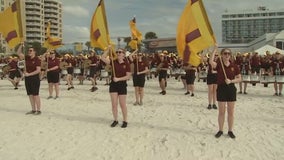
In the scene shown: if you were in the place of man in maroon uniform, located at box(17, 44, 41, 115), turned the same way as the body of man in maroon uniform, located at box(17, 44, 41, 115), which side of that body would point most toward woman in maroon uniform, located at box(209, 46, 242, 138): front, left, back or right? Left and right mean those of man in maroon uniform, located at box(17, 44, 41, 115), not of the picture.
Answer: left

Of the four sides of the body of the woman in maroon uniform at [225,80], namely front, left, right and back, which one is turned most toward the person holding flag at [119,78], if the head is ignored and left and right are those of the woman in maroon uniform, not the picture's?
right

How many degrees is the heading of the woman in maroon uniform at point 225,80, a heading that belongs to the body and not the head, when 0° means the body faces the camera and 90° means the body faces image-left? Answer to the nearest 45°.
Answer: approximately 0°

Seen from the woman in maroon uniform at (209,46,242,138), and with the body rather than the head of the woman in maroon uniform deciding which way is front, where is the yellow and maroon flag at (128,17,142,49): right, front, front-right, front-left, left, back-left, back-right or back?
back-right

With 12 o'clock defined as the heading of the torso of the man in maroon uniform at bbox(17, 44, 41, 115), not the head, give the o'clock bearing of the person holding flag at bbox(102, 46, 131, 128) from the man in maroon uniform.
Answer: The person holding flag is roughly at 9 o'clock from the man in maroon uniform.

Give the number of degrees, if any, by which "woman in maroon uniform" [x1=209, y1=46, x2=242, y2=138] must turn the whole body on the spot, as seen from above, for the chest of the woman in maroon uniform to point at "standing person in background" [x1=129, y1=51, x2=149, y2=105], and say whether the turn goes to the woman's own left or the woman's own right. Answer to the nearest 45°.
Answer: approximately 135° to the woman's own right

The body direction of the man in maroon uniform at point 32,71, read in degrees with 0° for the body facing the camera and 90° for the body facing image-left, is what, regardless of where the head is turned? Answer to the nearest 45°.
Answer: approximately 45°
